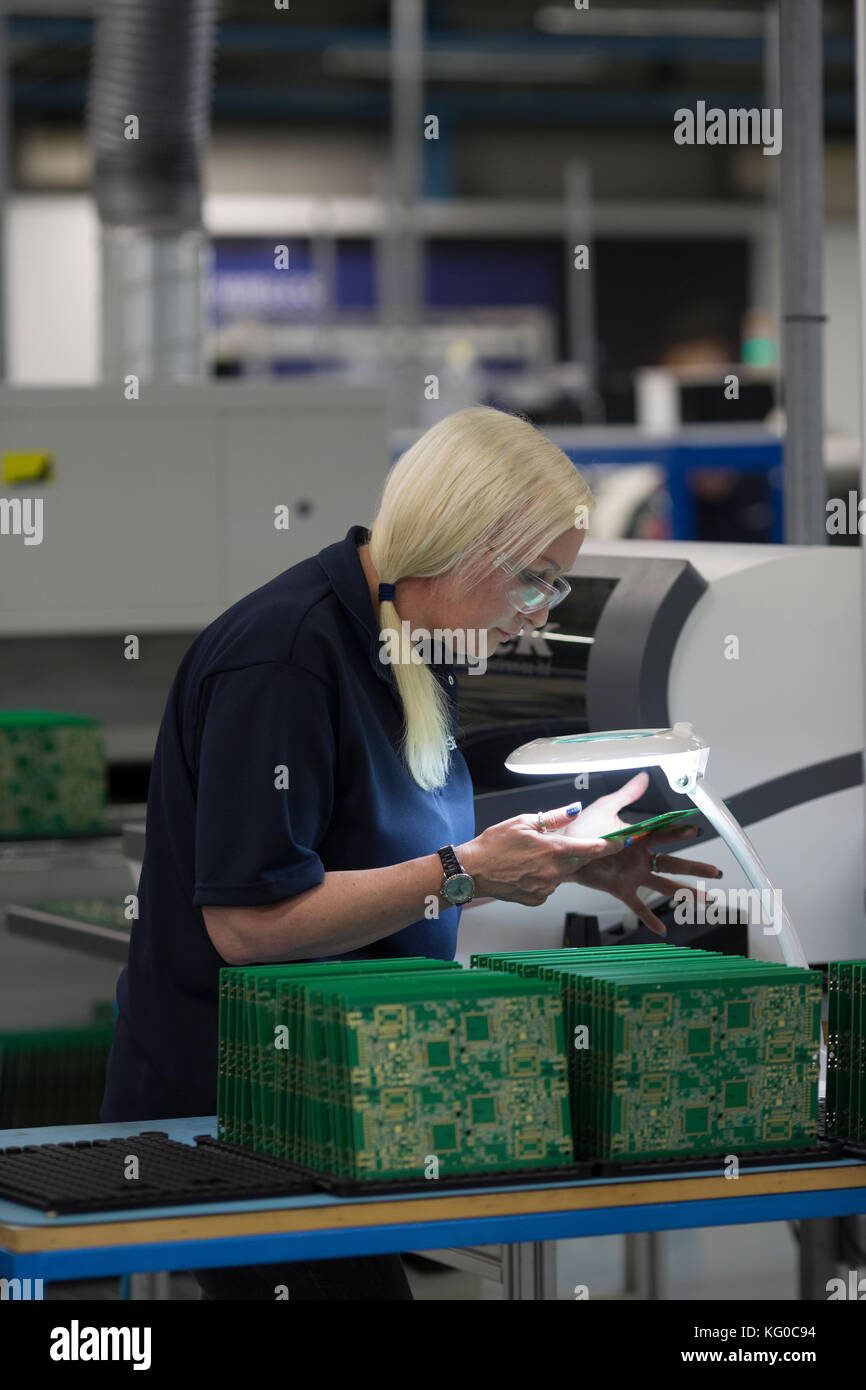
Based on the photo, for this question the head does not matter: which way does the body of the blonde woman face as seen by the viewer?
to the viewer's right

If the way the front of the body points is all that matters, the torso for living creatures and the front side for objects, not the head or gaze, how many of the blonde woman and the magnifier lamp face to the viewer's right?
1

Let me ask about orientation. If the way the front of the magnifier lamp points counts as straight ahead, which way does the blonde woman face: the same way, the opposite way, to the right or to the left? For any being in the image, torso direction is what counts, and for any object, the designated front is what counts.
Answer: the opposite way

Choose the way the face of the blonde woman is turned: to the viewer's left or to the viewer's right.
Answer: to the viewer's right

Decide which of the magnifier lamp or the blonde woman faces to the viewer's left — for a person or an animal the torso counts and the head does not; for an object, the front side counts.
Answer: the magnifier lamp

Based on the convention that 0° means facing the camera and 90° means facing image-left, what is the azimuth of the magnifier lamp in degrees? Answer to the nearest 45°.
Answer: approximately 90°
